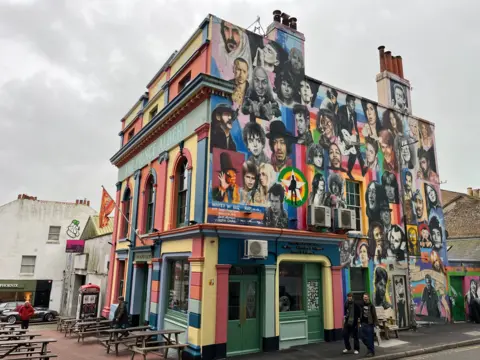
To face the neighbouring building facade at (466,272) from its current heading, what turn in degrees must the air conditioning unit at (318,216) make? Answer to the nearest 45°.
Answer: approximately 90° to its left

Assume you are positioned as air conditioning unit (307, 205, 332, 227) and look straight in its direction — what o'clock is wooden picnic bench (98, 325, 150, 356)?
The wooden picnic bench is roughly at 4 o'clock from the air conditioning unit.

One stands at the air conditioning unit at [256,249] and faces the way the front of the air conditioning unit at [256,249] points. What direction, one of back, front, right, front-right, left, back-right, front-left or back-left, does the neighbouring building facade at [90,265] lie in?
back-right

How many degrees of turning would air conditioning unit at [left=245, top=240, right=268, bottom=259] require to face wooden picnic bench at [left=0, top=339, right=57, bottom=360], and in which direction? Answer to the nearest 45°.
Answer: approximately 90° to its right

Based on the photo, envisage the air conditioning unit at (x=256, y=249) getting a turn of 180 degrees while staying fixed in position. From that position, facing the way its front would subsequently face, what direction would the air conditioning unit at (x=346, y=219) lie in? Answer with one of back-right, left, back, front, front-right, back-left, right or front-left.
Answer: front-right

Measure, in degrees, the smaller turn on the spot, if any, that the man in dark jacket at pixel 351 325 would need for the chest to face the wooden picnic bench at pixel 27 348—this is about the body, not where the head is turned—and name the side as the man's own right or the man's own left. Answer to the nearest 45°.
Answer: approximately 45° to the man's own right

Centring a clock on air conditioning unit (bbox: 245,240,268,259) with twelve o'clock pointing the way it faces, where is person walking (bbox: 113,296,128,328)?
The person walking is roughly at 4 o'clock from the air conditioning unit.
